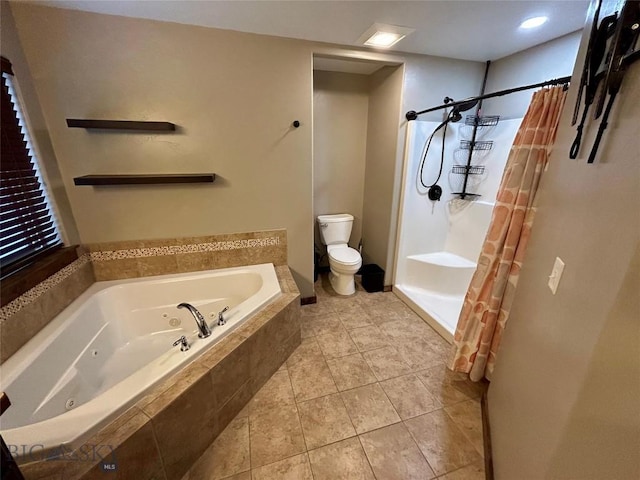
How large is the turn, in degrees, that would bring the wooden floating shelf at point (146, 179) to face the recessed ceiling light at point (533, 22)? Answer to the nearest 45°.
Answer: approximately 45° to its left

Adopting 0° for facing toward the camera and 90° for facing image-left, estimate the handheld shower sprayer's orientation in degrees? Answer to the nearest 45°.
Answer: approximately 315°

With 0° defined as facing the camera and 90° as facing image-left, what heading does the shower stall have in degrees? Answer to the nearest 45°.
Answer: approximately 45°

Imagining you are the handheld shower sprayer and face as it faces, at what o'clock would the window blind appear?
The window blind is roughly at 3 o'clock from the handheld shower sprayer.

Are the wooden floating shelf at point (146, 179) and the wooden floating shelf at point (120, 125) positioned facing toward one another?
no

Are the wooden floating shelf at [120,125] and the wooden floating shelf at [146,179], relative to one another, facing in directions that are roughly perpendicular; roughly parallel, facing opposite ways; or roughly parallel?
roughly parallel

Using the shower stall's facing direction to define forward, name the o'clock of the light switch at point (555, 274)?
The light switch is roughly at 10 o'clock from the shower stall.

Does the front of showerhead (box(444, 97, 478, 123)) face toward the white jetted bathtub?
no

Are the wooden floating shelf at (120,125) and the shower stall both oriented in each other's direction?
no

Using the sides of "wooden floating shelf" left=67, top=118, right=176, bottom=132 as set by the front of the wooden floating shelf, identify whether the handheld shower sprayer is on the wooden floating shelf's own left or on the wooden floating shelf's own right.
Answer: on the wooden floating shelf's own left

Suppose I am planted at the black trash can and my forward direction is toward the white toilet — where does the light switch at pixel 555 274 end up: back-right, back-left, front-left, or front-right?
back-left

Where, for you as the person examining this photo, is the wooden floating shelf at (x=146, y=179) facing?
facing the viewer

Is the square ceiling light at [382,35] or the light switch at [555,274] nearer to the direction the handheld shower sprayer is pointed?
the light switch

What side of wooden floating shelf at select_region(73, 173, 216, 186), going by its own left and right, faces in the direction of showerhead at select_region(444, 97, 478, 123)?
left
